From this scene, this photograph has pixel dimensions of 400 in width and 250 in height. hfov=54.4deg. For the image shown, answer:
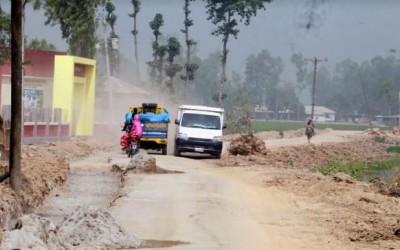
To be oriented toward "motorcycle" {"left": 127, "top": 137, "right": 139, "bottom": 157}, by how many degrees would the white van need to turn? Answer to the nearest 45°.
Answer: approximately 45° to its right

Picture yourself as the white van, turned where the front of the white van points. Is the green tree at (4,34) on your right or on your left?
on your right

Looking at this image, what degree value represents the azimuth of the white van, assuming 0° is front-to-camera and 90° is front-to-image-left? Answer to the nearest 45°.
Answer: approximately 0°

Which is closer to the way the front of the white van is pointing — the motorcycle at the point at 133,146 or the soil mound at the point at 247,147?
the motorcycle

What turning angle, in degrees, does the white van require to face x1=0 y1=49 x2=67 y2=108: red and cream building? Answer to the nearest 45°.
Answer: approximately 135° to its right

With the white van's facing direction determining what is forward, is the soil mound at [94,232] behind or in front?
in front

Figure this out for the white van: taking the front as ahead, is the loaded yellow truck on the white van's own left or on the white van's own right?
on the white van's own right

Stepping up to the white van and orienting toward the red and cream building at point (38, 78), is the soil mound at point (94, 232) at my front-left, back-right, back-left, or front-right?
back-left

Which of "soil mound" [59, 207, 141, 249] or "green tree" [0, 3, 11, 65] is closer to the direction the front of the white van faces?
the soil mound
